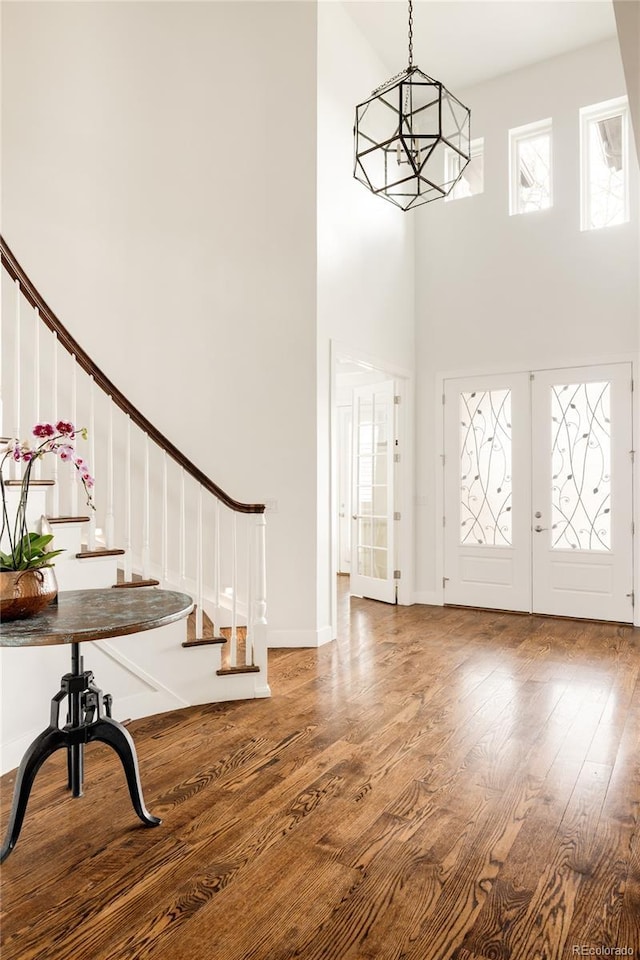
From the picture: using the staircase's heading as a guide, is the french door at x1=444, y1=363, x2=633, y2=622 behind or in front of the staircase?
in front

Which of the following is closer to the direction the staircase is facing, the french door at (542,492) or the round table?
the french door

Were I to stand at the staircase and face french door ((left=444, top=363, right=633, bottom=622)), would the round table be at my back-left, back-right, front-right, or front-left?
back-right

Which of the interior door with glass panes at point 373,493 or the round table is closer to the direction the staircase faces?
the interior door with glass panes

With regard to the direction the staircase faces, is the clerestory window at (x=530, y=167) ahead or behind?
ahead

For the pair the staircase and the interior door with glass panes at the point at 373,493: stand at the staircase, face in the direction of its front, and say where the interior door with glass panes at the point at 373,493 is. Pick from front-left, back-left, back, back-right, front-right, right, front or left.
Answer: front-left

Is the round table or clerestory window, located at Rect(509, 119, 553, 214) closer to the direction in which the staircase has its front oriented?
the clerestory window

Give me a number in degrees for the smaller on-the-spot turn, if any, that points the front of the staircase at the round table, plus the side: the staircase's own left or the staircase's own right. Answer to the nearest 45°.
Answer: approximately 90° to the staircase's own right

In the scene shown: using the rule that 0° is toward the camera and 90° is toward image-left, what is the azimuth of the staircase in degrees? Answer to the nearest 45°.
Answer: approximately 270°

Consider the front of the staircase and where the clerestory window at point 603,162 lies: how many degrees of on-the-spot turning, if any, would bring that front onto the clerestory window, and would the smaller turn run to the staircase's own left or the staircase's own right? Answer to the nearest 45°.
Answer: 0° — it already faces it
